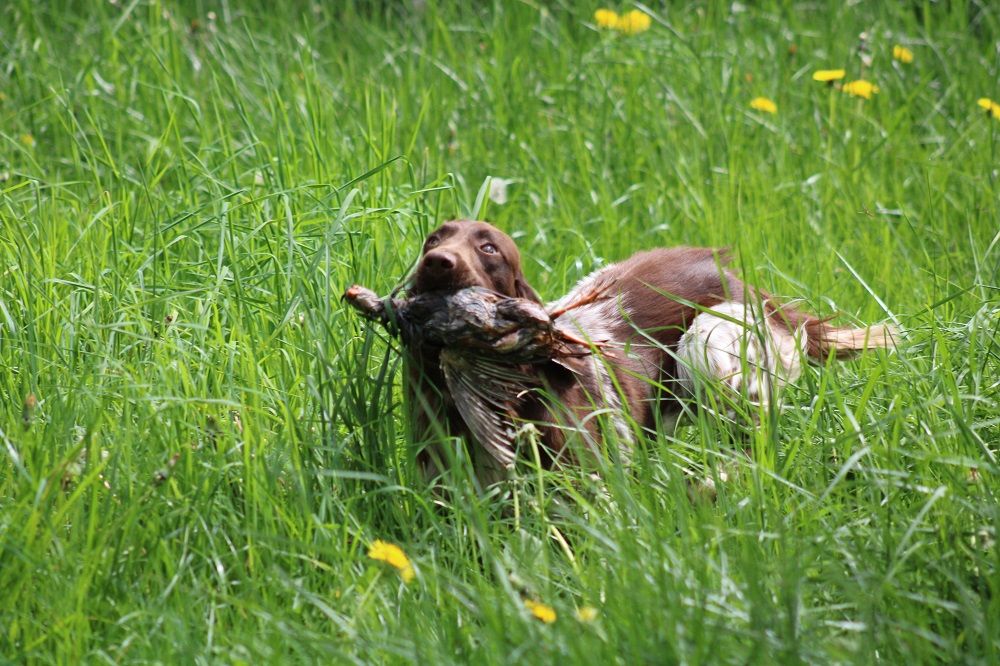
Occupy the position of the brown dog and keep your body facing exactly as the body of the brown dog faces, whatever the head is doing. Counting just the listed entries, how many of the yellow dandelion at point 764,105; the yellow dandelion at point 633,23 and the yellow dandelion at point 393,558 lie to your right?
2

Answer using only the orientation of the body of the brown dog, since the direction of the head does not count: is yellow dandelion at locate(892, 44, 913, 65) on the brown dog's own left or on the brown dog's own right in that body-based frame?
on the brown dog's own right

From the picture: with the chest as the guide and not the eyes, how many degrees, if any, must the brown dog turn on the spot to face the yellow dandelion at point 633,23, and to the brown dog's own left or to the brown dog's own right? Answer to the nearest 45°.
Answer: approximately 90° to the brown dog's own right

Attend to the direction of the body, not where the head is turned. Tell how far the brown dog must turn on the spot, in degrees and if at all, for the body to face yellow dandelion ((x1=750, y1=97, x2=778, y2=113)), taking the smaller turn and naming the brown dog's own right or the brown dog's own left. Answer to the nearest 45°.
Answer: approximately 90° to the brown dog's own right

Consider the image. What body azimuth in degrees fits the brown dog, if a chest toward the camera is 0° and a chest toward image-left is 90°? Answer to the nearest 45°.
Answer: approximately 90°

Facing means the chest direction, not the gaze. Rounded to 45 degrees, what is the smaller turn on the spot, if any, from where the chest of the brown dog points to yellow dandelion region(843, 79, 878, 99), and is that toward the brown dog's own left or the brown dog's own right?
approximately 90° to the brown dog's own right

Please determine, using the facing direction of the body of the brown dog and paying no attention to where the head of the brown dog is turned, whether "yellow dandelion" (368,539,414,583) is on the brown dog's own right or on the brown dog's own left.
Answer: on the brown dog's own left

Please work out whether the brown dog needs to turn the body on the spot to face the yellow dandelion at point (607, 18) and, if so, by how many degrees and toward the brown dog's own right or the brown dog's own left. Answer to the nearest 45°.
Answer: approximately 90° to the brown dog's own right
